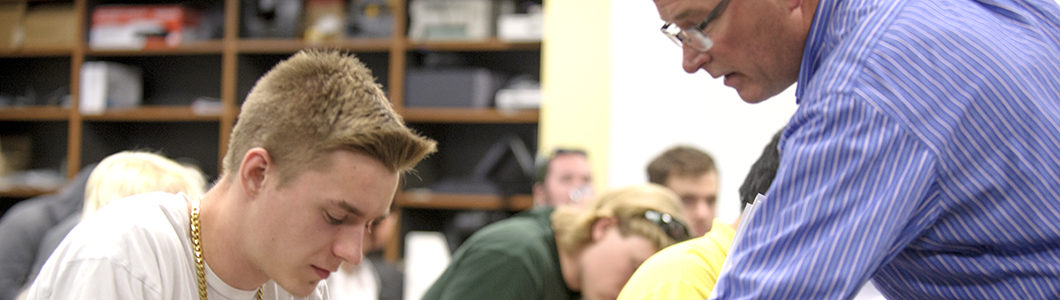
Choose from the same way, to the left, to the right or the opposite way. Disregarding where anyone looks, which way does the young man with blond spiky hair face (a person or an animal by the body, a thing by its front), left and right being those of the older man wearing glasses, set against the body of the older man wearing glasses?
the opposite way

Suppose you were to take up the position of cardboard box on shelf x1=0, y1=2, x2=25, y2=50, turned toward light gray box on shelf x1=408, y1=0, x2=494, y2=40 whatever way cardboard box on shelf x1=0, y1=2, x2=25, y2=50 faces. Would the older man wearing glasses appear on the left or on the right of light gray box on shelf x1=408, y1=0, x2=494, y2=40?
right

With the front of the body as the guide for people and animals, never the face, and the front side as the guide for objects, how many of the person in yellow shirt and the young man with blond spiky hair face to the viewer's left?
0

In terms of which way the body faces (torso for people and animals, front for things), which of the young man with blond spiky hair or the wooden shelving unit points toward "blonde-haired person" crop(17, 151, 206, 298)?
the wooden shelving unit

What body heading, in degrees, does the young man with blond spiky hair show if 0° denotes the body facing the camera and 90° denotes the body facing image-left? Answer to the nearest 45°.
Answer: approximately 315°

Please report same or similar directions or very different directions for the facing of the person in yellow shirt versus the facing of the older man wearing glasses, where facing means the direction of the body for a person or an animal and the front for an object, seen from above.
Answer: very different directions

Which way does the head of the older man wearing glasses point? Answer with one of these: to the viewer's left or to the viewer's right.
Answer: to the viewer's left

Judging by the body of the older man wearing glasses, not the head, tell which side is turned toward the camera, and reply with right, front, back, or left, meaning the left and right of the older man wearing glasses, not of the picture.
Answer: left

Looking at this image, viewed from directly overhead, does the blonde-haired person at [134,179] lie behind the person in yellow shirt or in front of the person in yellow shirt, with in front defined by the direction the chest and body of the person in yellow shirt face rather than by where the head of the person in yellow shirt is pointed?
behind

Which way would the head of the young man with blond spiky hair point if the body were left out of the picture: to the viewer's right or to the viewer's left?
to the viewer's right

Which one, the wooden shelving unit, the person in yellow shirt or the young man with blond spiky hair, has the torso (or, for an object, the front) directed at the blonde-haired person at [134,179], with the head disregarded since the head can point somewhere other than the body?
the wooden shelving unit
